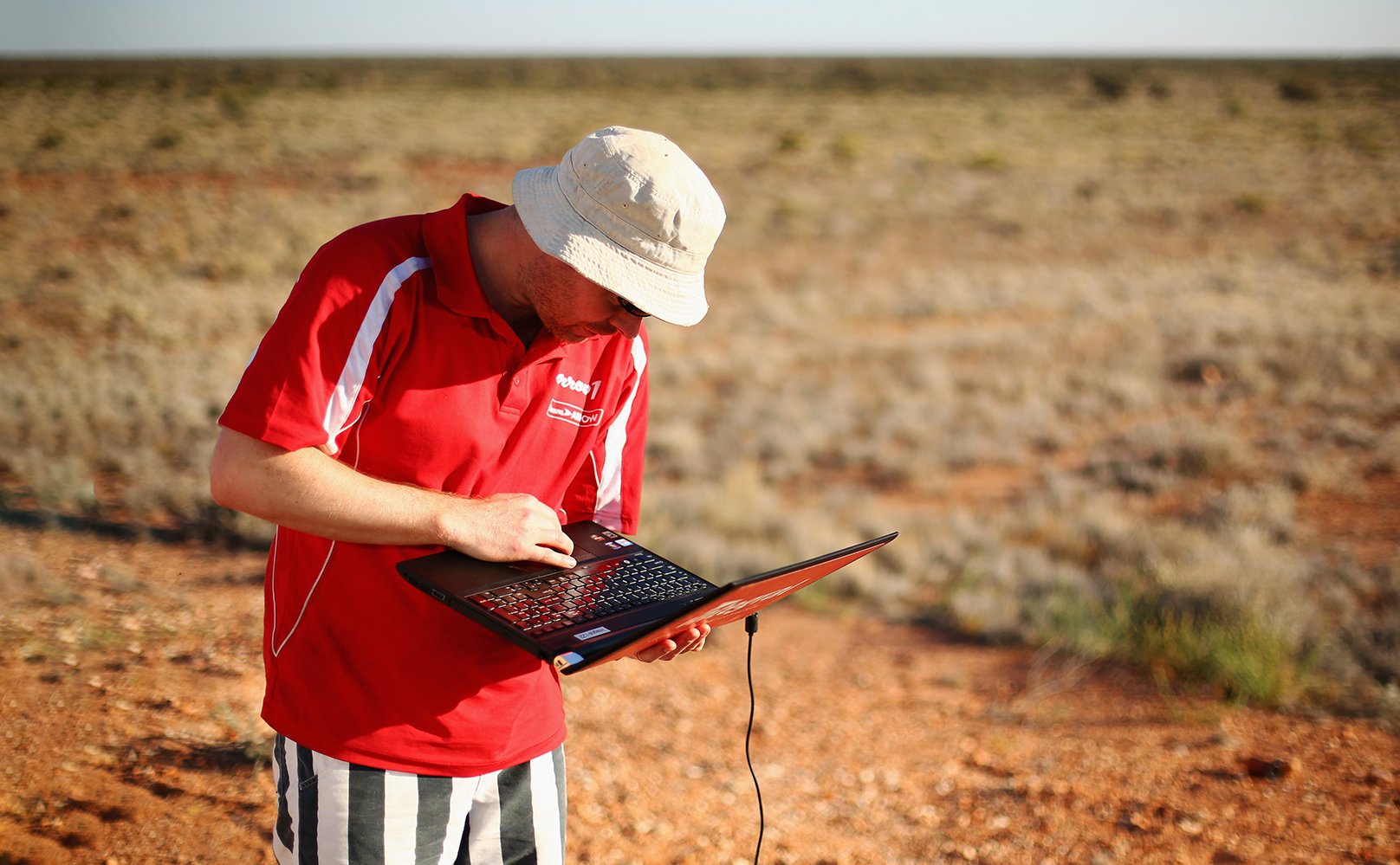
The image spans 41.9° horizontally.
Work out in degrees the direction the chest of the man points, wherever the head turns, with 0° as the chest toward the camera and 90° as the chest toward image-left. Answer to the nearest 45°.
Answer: approximately 315°

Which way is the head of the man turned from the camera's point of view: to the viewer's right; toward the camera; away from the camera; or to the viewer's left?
to the viewer's right
